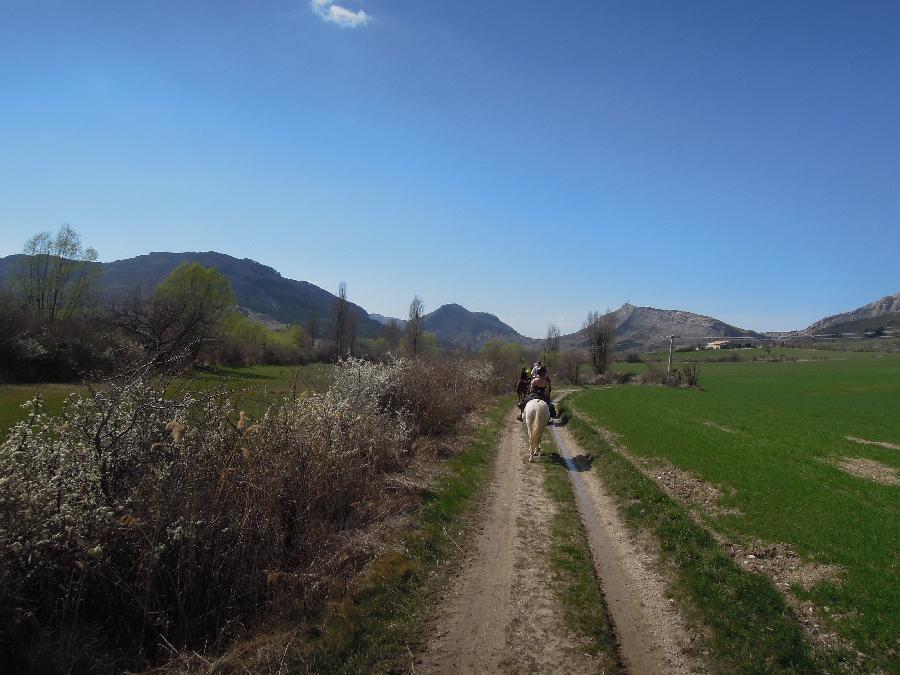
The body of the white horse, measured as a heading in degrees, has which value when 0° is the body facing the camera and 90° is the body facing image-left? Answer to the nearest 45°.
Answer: approximately 180°

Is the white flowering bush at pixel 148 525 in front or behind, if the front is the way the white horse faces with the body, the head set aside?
behind
